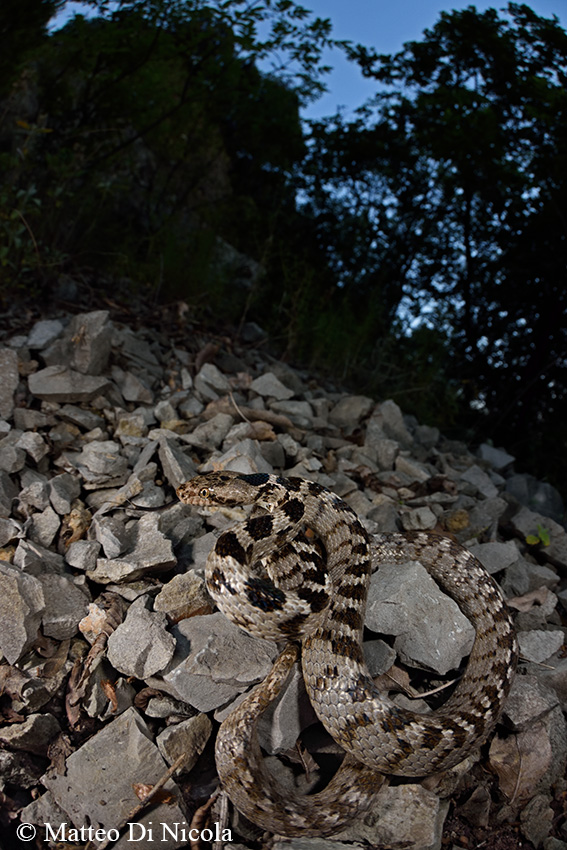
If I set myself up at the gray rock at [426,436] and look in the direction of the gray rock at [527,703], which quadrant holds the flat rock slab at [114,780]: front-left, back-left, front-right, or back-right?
front-right

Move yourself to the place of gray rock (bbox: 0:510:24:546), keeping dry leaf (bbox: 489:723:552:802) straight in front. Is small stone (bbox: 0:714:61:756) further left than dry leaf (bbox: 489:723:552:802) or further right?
right

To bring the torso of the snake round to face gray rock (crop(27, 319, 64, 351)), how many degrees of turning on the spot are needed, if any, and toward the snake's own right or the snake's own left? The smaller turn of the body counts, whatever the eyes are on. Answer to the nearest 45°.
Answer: approximately 45° to the snake's own right

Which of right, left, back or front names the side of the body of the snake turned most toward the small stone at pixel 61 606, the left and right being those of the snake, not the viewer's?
front

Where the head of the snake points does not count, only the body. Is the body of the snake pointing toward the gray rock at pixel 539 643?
no

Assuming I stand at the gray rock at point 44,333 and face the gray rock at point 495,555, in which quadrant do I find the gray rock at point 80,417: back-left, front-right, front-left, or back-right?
front-right

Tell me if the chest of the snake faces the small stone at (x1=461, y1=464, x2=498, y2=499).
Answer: no

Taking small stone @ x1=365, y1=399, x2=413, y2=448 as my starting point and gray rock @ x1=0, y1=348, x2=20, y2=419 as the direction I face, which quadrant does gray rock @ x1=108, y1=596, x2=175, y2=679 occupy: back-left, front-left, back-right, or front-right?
front-left

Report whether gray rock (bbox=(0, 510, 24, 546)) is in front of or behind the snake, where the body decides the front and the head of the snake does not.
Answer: in front

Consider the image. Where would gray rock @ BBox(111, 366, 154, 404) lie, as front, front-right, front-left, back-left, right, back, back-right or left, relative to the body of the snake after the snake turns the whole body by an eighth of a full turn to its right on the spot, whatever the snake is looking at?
front

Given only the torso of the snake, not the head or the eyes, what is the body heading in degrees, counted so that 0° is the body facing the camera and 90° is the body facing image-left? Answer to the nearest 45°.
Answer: approximately 90°

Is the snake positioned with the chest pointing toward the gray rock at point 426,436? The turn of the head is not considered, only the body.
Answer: no

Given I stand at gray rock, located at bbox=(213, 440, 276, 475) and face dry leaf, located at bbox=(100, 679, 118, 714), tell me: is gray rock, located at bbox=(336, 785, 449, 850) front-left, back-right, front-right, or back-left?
front-left

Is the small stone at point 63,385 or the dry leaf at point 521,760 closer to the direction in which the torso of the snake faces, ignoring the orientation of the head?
the small stone

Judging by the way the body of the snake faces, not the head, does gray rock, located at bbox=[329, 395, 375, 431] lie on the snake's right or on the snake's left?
on the snake's right

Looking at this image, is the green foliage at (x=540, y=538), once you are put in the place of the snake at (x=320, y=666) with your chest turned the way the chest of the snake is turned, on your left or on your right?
on your right
